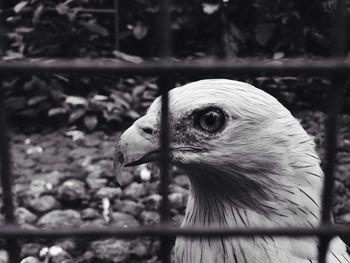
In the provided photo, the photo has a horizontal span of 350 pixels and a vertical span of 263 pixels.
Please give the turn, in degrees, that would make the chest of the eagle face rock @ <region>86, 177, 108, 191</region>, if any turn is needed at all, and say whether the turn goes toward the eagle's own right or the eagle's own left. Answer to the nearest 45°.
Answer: approximately 45° to the eagle's own right

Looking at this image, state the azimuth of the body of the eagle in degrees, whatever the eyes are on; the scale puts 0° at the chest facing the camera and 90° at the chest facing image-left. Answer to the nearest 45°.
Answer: approximately 90°

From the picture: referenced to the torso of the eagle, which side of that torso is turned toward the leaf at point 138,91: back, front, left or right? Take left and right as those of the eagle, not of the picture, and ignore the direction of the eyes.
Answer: right

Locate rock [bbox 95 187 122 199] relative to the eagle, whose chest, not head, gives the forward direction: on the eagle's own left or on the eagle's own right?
on the eagle's own right
